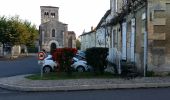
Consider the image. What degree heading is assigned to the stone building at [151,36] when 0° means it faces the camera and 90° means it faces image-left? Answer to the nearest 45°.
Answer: approximately 90°

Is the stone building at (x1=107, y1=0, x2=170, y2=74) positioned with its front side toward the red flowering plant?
yes

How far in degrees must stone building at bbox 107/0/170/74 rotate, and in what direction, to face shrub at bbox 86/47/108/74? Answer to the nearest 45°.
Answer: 0° — it already faces it
